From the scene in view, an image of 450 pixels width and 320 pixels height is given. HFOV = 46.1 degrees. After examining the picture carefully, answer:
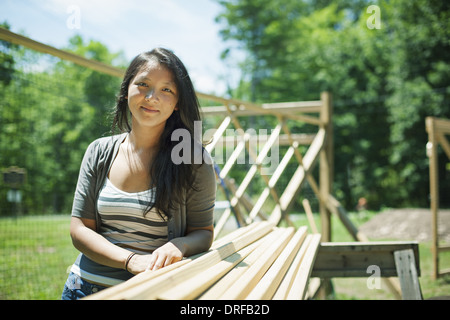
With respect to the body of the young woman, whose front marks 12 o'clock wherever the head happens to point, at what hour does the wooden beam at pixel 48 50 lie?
The wooden beam is roughly at 5 o'clock from the young woman.

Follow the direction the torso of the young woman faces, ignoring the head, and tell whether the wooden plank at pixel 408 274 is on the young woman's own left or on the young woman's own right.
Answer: on the young woman's own left

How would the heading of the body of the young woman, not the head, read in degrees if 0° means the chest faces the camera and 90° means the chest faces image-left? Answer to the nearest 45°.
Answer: approximately 0°
